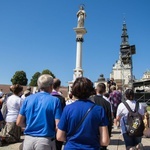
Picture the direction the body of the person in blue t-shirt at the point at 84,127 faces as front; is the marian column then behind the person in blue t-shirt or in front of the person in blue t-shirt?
in front

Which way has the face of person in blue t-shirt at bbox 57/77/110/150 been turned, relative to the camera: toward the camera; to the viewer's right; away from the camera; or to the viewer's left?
away from the camera

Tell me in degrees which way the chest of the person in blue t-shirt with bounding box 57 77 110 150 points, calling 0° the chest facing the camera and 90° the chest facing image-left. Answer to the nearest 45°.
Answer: approximately 180°

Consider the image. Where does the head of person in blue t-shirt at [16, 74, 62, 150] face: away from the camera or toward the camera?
away from the camera

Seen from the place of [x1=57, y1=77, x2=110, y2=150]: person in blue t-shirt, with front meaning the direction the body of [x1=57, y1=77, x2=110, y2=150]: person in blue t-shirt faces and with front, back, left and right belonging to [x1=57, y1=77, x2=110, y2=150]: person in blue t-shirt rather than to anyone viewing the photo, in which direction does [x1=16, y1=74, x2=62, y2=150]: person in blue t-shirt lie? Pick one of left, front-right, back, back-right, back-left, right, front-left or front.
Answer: front-left

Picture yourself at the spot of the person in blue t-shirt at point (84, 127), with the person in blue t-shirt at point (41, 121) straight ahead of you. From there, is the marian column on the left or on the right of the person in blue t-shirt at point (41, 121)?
right

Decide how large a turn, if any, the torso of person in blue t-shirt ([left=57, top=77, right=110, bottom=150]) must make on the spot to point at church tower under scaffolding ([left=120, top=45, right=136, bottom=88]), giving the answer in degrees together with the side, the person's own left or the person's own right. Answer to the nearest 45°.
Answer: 0° — they already face it
